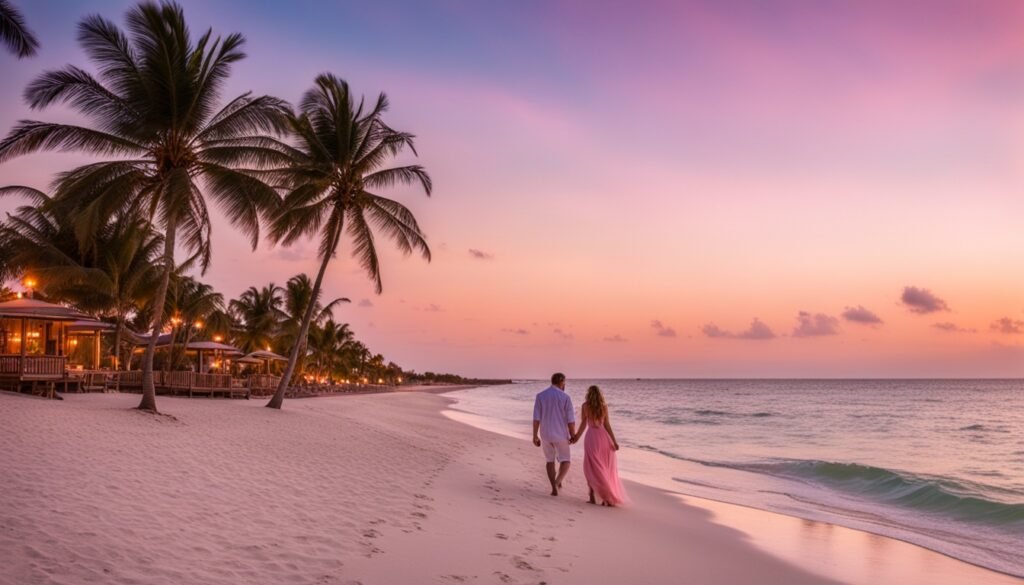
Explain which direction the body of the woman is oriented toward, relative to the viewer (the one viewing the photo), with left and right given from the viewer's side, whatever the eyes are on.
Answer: facing away from the viewer

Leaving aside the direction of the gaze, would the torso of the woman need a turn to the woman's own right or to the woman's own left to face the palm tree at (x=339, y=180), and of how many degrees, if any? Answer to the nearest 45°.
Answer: approximately 45° to the woman's own left

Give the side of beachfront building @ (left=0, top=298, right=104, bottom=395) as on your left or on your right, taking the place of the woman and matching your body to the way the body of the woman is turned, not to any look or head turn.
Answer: on your left

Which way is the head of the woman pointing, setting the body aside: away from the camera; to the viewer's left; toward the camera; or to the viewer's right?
away from the camera
